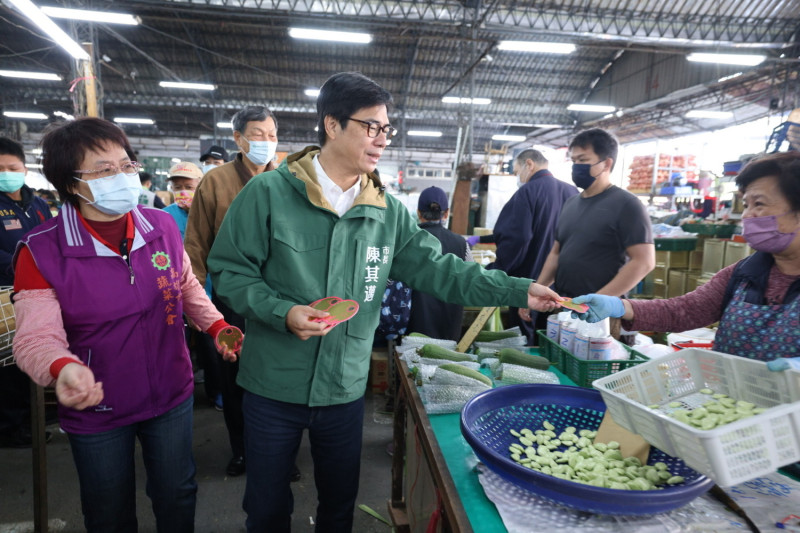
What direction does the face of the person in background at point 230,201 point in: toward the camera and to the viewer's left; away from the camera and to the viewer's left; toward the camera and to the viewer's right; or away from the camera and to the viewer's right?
toward the camera and to the viewer's right

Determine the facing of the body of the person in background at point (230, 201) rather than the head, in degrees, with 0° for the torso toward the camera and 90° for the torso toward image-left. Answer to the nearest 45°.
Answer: approximately 315°

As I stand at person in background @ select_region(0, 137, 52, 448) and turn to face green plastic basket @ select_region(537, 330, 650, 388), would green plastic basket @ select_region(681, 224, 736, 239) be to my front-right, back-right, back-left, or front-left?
front-left

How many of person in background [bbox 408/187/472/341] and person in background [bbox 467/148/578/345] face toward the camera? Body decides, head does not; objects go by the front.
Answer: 0

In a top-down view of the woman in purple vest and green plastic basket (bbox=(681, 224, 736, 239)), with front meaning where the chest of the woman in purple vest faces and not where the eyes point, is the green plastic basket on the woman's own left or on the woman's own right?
on the woman's own left

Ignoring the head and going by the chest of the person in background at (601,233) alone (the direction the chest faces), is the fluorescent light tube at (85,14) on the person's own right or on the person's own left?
on the person's own right

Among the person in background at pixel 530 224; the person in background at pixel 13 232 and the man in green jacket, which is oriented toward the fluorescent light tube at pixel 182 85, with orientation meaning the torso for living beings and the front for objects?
the person in background at pixel 530 224

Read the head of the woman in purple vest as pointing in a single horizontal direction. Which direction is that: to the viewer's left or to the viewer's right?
to the viewer's right

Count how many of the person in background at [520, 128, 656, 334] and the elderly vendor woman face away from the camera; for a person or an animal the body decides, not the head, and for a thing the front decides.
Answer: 0

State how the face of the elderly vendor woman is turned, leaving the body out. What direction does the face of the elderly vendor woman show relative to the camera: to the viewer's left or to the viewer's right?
to the viewer's left

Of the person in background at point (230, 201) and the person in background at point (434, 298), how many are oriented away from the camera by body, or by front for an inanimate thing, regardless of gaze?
1

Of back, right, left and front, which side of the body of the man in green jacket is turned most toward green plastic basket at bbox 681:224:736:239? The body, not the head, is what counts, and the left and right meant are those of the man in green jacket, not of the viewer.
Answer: left

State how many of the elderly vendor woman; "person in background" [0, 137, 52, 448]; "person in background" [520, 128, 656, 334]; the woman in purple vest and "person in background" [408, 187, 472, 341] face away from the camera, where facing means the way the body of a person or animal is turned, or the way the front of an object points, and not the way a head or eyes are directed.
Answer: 1

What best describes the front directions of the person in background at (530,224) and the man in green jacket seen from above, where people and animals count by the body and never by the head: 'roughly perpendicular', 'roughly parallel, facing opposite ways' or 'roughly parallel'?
roughly parallel, facing opposite ways

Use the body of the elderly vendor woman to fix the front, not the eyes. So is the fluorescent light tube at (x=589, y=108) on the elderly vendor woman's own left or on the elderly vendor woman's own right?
on the elderly vendor woman's own right

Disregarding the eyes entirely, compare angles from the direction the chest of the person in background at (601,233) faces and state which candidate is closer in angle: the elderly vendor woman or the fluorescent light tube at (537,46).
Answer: the elderly vendor woman

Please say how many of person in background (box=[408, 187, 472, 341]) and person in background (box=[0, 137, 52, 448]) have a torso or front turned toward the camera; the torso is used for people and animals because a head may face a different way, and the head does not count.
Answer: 1

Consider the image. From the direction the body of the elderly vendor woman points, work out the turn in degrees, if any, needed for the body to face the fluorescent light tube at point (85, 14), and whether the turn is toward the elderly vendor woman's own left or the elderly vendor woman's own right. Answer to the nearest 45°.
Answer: approximately 45° to the elderly vendor woman's own right
